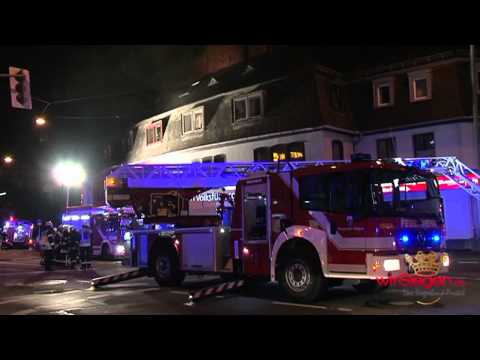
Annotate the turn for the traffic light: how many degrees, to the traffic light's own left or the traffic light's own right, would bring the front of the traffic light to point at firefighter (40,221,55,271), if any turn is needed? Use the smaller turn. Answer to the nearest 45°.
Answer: approximately 180°

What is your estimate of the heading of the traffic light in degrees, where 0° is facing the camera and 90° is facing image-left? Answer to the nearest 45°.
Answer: approximately 0°

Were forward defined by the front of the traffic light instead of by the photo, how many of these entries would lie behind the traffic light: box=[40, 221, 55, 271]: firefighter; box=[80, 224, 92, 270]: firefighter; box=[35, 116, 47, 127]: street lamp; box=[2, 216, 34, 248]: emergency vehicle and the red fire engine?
4

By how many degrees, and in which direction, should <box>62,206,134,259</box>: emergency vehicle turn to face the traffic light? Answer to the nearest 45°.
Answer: approximately 45° to its right

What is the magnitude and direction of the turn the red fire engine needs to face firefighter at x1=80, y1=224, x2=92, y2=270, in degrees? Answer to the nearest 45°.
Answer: approximately 180°

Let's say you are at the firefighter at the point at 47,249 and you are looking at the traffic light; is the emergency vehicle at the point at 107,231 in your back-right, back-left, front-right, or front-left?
back-left

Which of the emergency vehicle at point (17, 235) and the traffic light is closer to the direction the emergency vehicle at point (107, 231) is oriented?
the traffic light

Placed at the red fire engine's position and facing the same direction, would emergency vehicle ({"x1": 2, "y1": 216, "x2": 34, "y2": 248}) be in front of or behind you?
behind

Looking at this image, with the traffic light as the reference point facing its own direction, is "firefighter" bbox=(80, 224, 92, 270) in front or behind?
behind

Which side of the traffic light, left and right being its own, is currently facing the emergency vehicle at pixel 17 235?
back
